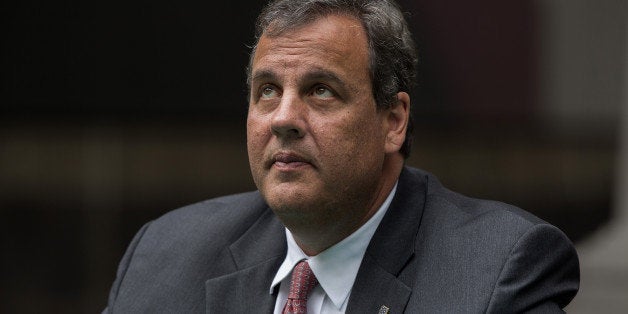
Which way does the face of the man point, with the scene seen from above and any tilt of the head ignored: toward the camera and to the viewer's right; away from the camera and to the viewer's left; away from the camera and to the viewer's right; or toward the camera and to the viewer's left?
toward the camera and to the viewer's left

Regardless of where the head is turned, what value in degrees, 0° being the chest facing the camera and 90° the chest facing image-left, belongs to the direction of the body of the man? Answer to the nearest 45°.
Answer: approximately 45°
